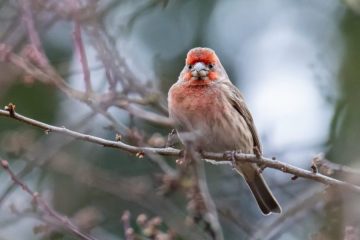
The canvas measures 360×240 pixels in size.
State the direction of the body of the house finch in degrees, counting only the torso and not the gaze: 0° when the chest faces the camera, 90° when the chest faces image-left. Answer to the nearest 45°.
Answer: approximately 45°
